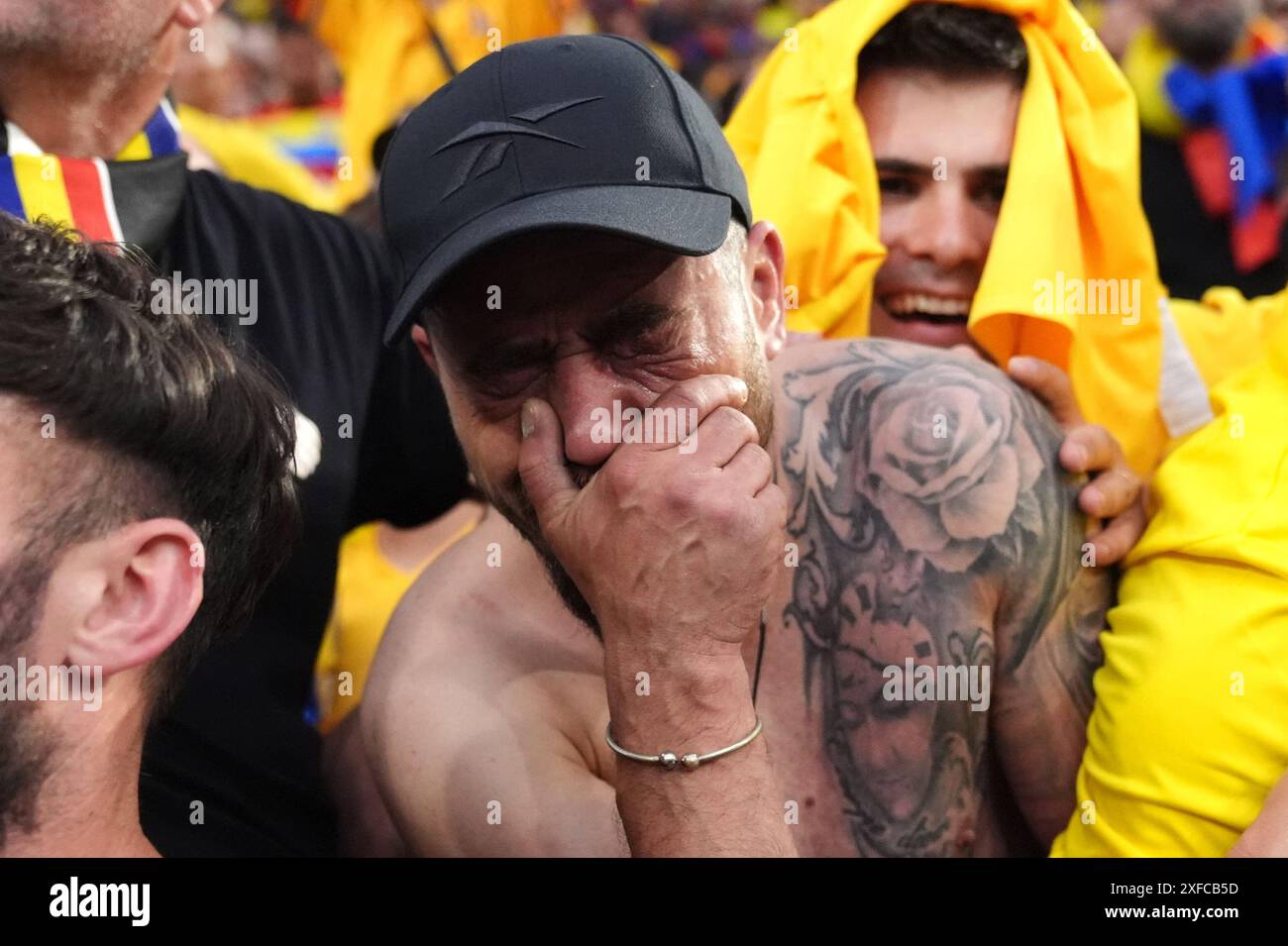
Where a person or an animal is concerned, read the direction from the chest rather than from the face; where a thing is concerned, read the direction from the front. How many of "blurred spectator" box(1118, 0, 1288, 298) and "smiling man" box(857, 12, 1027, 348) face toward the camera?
2

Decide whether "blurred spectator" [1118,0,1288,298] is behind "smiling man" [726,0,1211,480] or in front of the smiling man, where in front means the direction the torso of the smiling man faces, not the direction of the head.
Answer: behind

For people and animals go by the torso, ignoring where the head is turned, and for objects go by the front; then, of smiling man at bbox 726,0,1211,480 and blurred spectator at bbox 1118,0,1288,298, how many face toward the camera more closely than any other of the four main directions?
2

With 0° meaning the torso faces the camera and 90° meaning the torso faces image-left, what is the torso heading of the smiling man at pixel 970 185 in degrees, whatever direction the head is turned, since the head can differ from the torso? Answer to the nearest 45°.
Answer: approximately 0°
